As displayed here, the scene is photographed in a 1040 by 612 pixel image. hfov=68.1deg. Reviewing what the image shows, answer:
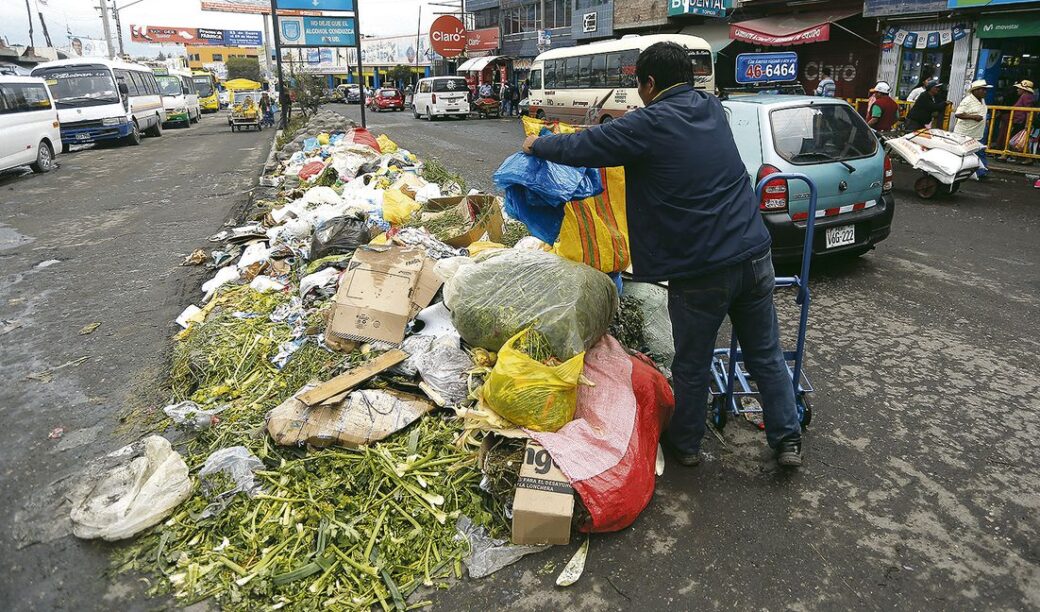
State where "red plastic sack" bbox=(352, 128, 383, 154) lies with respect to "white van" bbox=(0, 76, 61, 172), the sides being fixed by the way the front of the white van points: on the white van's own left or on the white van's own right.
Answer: on the white van's own left

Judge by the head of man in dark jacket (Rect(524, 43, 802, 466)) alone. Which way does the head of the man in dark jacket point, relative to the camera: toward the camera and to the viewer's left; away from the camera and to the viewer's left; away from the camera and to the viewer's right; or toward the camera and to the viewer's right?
away from the camera and to the viewer's left

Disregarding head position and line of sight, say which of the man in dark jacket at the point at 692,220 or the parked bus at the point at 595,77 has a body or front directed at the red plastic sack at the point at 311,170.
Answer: the man in dark jacket
